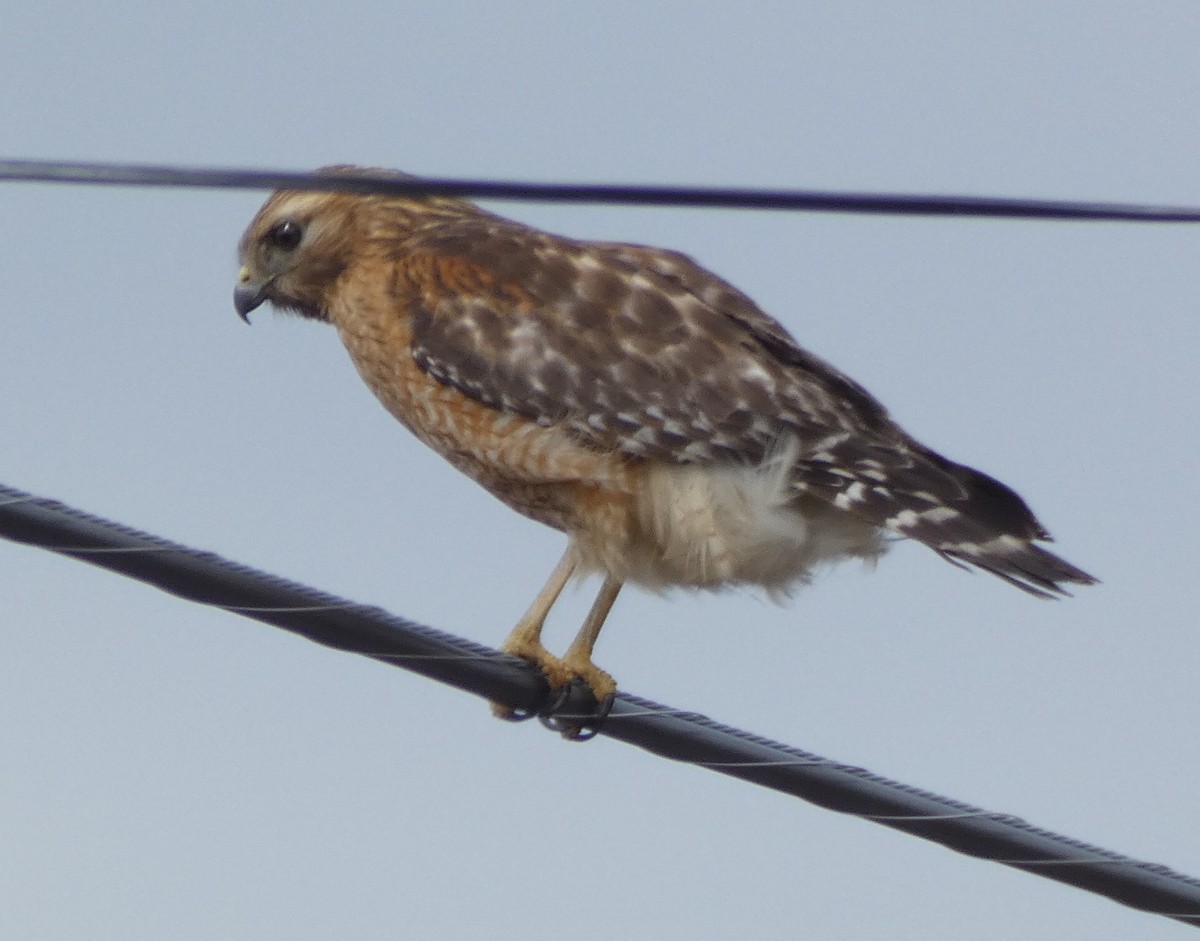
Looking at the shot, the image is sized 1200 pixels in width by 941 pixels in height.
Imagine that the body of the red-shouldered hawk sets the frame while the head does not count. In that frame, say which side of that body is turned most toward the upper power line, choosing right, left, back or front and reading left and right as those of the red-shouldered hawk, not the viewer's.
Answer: left

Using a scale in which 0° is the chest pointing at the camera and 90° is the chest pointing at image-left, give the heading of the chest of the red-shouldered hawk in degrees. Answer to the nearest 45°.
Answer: approximately 90°
